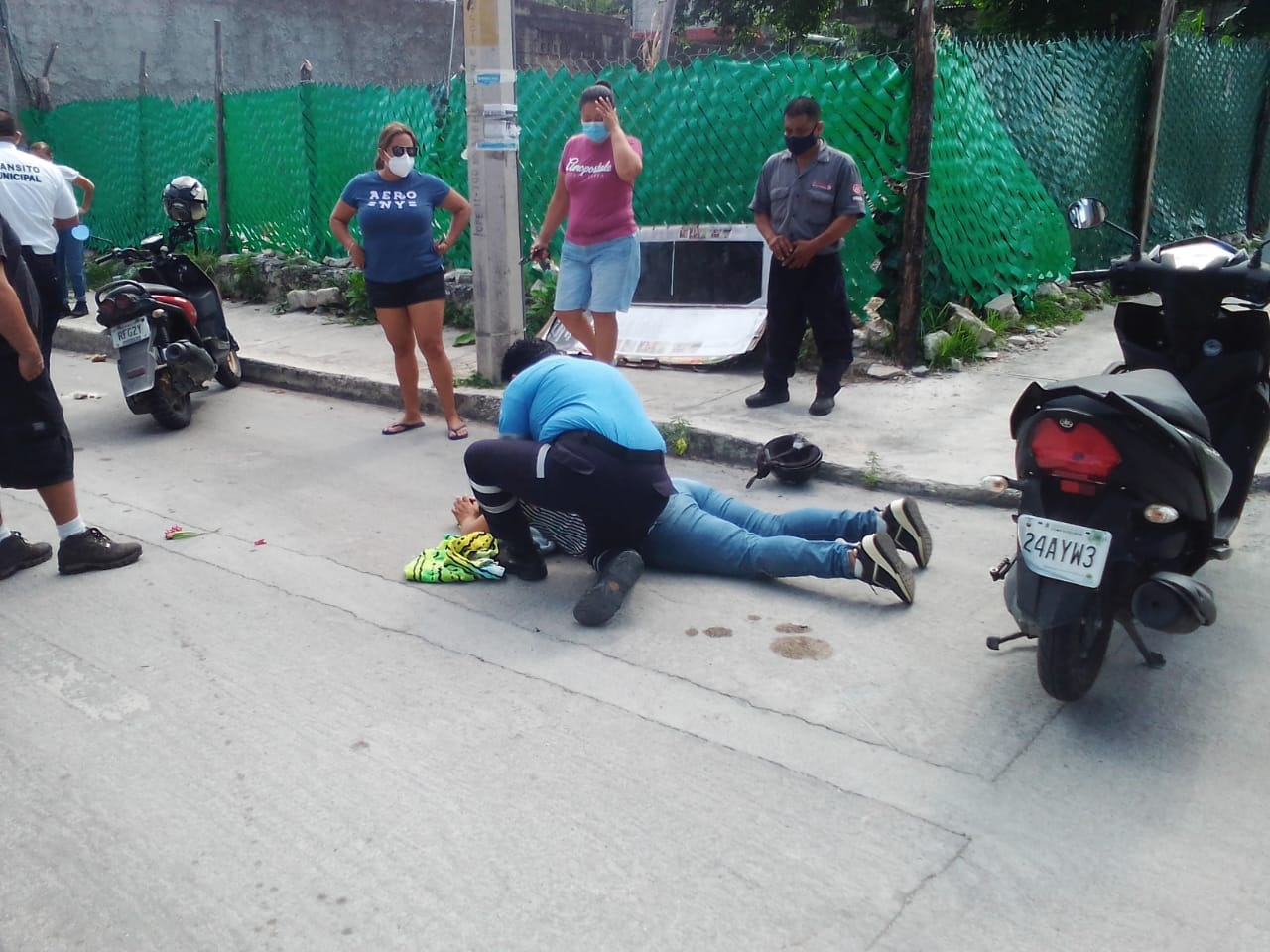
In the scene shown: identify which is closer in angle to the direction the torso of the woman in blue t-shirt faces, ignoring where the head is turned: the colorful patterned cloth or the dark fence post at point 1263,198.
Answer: the colorful patterned cloth

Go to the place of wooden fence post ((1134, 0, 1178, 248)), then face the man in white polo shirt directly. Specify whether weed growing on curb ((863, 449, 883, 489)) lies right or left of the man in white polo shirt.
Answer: left

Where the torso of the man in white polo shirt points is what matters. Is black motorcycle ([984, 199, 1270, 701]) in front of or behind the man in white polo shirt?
behind

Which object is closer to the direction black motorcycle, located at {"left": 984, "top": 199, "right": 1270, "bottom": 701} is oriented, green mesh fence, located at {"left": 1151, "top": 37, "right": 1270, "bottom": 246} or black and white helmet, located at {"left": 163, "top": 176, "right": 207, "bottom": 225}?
the green mesh fence

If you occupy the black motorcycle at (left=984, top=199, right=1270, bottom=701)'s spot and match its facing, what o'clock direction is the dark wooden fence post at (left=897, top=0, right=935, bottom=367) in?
The dark wooden fence post is roughly at 10 o'clock from the black motorcycle.

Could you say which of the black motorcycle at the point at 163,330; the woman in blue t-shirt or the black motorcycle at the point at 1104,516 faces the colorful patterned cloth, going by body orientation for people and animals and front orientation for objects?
the woman in blue t-shirt

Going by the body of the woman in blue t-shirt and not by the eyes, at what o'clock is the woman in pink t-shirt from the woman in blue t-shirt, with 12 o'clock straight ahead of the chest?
The woman in pink t-shirt is roughly at 9 o'clock from the woman in blue t-shirt.

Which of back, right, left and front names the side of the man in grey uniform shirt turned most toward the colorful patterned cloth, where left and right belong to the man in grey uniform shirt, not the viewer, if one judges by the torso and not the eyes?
front

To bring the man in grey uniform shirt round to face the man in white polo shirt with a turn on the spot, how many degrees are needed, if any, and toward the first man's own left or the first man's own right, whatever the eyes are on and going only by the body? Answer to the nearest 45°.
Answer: approximately 45° to the first man's own right

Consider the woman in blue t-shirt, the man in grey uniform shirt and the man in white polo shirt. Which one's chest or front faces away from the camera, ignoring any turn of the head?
the man in white polo shirt

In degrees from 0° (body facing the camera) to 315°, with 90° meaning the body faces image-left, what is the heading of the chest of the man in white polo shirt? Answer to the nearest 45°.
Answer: approximately 180°

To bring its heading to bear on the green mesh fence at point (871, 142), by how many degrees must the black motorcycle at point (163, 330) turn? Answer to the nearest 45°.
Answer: approximately 45° to its right

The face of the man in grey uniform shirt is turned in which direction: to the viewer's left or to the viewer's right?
to the viewer's left

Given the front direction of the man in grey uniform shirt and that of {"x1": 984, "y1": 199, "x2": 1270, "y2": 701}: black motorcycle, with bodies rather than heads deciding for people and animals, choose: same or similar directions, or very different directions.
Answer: very different directions

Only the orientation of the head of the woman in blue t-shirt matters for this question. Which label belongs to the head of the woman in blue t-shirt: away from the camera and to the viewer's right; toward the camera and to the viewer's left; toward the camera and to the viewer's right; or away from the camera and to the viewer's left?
toward the camera and to the viewer's right

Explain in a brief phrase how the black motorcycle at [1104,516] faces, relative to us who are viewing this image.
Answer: facing away from the viewer and to the right of the viewer
